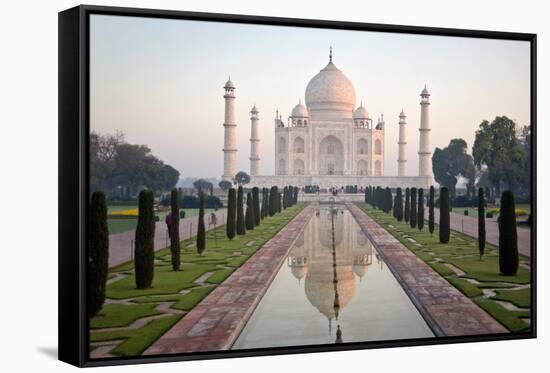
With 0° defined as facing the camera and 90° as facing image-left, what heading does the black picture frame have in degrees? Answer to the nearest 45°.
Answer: approximately 315°
